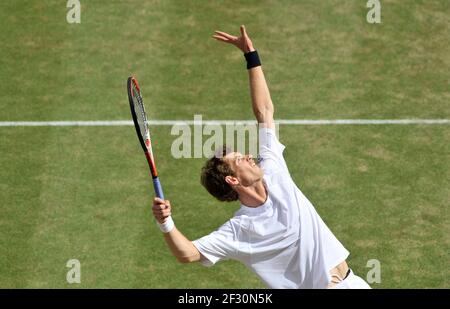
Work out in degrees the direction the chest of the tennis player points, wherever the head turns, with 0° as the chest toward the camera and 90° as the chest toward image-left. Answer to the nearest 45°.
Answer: approximately 315°

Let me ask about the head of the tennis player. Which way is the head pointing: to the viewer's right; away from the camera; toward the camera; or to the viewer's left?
to the viewer's right
